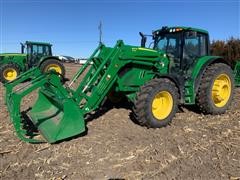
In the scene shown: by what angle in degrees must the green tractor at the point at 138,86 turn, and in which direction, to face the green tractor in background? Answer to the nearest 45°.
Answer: approximately 90° to its right

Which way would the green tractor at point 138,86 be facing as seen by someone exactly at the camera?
facing the viewer and to the left of the viewer

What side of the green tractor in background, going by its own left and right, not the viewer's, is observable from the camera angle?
left

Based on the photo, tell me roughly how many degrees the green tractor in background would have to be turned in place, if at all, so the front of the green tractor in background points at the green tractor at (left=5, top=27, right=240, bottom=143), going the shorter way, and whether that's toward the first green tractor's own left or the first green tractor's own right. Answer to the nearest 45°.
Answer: approximately 90° to the first green tractor's own left

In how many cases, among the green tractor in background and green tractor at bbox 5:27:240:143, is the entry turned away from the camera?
0
